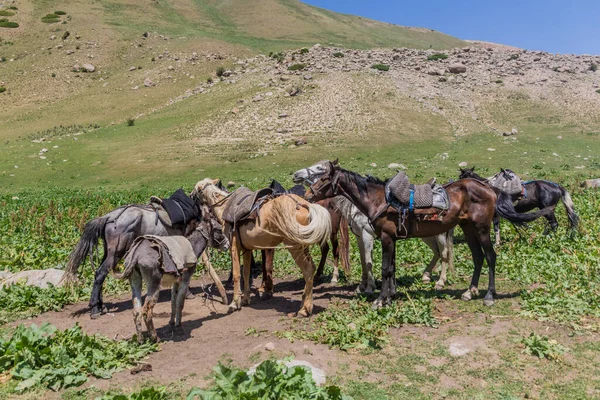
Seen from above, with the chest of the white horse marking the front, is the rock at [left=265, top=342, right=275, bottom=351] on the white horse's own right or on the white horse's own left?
on the white horse's own left

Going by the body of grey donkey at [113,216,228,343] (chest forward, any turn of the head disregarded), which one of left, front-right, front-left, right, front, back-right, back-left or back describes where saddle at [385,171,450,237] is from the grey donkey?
front-right

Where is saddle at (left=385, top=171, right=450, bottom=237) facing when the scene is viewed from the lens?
facing to the left of the viewer

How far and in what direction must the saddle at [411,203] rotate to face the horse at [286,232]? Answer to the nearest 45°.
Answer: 0° — it already faces it

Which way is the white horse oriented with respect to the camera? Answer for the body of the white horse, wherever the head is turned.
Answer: to the viewer's left

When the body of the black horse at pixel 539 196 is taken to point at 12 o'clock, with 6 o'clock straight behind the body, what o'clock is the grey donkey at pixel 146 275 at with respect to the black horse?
The grey donkey is roughly at 10 o'clock from the black horse.

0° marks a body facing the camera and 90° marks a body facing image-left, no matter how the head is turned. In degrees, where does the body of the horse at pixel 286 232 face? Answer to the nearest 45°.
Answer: approximately 135°

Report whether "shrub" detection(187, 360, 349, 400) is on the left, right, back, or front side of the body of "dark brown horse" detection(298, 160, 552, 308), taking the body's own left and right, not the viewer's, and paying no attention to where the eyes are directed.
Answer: left

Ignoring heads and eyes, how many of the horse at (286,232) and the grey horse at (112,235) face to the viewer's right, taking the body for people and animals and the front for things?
1

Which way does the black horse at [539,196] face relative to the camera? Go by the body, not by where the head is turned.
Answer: to the viewer's left

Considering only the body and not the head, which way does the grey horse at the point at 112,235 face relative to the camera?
to the viewer's right

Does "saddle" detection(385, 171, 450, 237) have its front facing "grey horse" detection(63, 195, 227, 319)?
yes
